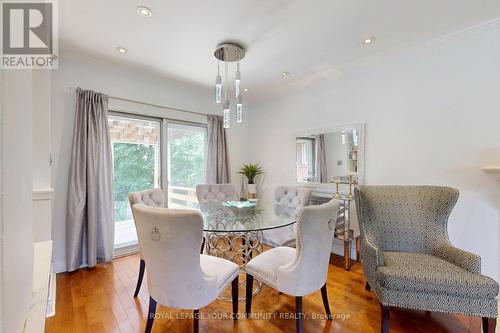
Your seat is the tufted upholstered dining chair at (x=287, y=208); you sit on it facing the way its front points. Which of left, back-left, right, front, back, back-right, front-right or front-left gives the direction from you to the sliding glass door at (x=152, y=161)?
front-right

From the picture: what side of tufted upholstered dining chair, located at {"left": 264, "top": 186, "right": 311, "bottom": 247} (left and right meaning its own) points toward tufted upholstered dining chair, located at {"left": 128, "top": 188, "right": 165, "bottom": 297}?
front

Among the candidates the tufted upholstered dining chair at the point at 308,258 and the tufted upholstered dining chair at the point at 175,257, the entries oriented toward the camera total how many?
0

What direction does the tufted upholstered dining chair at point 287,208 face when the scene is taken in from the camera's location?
facing the viewer and to the left of the viewer

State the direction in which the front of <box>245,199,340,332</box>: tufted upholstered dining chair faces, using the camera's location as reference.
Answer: facing away from the viewer and to the left of the viewer

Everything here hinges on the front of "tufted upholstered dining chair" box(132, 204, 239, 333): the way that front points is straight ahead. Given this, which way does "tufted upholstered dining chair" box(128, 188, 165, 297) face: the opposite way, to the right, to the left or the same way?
to the right

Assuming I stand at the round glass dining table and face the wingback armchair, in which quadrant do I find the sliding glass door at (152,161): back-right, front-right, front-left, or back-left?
back-left

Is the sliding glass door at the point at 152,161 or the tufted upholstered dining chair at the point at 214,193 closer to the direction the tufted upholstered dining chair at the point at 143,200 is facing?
the tufted upholstered dining chair

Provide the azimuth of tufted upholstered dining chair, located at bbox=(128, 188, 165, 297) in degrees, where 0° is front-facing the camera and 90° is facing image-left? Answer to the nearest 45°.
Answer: approximately 315°

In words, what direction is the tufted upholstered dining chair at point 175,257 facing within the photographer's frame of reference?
facing away from the viewer and to the right of the viewer

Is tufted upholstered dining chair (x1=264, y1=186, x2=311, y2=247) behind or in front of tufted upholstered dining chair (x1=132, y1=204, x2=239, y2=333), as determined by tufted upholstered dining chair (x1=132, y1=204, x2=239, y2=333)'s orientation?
in front

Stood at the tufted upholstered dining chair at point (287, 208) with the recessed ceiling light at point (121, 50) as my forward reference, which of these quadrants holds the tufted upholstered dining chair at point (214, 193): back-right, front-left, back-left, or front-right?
front-right

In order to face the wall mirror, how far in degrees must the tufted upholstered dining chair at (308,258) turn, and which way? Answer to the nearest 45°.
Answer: approximately 45° to its right

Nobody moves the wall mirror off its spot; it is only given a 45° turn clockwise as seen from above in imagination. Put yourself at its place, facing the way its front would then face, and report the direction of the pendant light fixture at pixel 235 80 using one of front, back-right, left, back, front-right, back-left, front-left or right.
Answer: front-left

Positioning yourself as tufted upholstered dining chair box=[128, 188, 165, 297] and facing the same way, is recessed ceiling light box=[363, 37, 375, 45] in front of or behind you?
in front

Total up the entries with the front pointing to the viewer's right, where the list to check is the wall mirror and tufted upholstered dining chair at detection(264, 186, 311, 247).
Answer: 0
